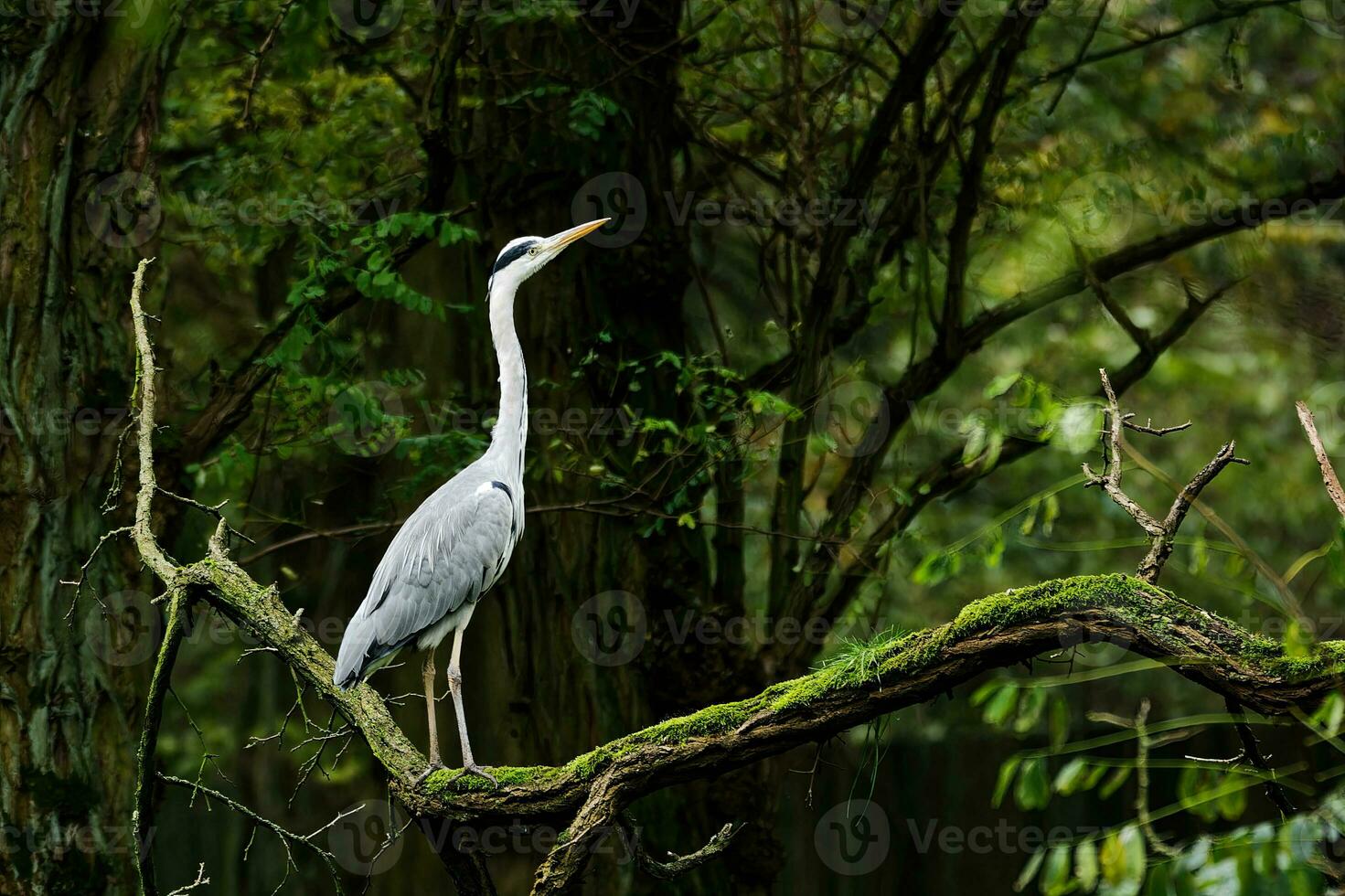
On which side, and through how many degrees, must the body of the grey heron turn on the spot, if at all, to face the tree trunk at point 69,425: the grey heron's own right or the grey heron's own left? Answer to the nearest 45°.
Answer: approximately 135° to the grey heron's own left

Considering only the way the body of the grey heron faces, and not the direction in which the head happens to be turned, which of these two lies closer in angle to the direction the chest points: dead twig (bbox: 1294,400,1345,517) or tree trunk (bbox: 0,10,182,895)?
the dead twig

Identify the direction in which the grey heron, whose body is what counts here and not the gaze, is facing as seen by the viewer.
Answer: to the viewer's right
